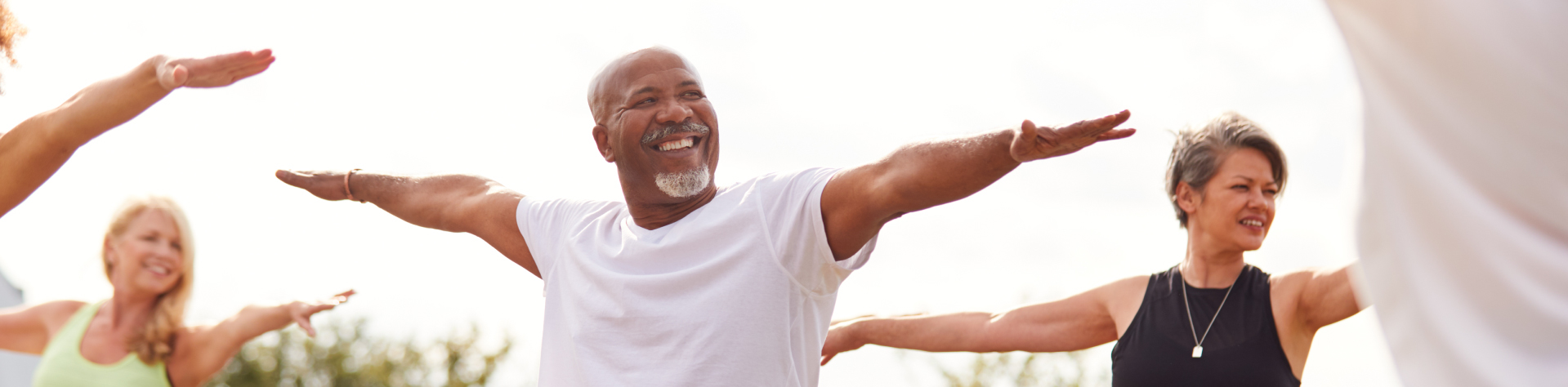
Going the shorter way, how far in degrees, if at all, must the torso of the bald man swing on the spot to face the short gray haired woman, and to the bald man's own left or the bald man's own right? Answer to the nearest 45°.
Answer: approximately 90° to the bald man's own left

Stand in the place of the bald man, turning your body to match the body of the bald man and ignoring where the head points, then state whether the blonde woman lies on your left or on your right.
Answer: on your right

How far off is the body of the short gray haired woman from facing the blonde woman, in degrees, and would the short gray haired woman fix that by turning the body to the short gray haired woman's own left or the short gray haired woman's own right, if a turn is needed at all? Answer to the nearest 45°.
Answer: approximately 90° to the short gray haired woman's own right

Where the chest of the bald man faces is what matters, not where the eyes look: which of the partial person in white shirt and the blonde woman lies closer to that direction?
the partial person in white shirt

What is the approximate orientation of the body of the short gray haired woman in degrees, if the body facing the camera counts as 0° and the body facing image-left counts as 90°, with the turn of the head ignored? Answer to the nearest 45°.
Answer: approximately 0°

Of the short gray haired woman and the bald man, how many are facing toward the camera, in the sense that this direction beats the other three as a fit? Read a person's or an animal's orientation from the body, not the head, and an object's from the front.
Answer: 2

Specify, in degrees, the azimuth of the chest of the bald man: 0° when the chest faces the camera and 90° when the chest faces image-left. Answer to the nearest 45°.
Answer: approximately 0°

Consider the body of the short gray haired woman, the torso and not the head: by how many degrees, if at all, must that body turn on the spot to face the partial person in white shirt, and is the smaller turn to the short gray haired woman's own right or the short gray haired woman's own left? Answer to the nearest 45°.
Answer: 0° — they already face them
